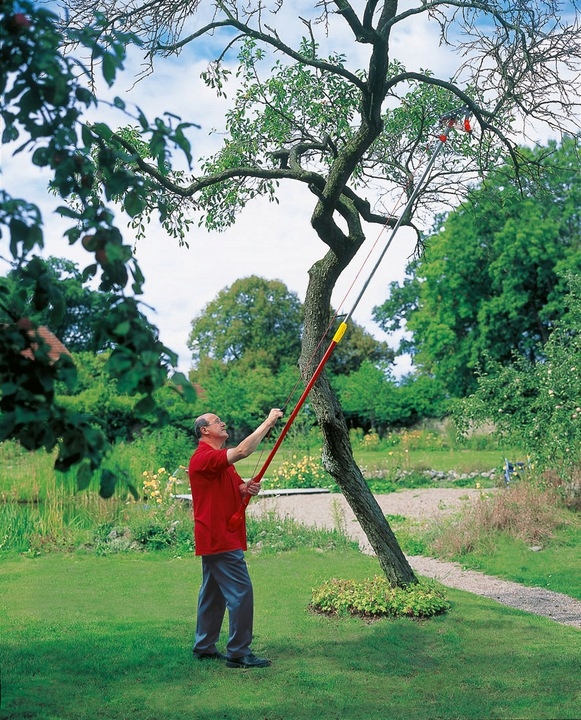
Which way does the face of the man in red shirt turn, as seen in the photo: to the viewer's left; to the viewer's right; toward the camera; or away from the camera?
to the viewer's right

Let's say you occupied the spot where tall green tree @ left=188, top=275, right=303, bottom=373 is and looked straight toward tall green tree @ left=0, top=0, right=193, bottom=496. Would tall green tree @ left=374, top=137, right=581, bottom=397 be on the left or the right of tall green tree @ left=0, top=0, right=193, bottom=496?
left

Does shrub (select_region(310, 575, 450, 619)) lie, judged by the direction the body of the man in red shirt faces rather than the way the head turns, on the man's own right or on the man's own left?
on the man's own left

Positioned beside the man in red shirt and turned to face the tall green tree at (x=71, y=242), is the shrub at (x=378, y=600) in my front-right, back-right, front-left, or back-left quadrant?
back-left

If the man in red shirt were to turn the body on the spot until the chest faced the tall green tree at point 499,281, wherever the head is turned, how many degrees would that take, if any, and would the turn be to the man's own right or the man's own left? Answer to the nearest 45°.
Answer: approximately 90° to the man's own left

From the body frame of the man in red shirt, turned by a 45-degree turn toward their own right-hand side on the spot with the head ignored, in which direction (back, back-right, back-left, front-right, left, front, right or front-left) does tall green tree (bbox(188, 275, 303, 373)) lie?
back-left

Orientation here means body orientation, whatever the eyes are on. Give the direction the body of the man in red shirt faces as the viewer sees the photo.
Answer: to the viewer's right

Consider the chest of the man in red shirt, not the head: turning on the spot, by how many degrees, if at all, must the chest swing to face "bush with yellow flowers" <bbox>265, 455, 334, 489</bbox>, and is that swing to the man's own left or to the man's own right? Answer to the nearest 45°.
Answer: approximately 90° to the man's own left

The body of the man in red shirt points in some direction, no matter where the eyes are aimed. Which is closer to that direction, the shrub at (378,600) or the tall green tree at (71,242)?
the shrub

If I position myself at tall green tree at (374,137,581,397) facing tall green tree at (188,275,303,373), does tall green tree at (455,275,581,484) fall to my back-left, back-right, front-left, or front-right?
back-left

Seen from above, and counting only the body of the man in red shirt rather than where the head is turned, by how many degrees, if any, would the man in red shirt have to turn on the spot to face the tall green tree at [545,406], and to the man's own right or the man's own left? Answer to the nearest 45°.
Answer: approximately 45° to the man's own left

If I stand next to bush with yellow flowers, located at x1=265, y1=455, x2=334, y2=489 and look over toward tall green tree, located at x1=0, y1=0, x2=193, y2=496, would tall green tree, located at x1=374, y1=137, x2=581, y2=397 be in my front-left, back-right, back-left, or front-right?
back-left
